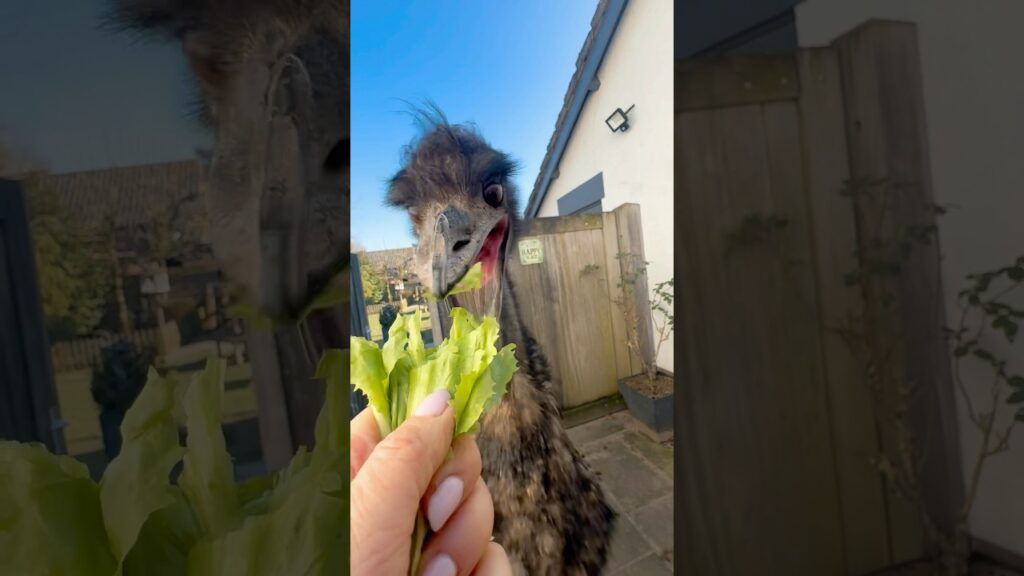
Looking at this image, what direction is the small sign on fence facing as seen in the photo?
toward the camera

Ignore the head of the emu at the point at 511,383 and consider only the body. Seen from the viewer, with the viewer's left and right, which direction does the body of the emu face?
facing the viewer and to the left of the viewer
